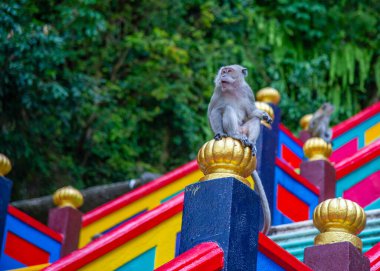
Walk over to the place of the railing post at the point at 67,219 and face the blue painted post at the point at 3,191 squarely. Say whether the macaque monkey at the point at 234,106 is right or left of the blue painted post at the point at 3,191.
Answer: left

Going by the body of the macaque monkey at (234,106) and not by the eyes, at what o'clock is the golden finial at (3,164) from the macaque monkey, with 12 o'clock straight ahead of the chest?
The golden finial is roughly at 4 o'clock from the macaque monkey.

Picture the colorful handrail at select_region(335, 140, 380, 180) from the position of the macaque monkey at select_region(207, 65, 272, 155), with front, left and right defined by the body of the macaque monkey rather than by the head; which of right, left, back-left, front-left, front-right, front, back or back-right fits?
back-left

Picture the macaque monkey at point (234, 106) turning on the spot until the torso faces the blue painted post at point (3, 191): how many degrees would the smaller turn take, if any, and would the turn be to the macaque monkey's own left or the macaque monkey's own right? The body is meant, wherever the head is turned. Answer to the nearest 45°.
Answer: approximately 135° to the macaque monkey's own right
